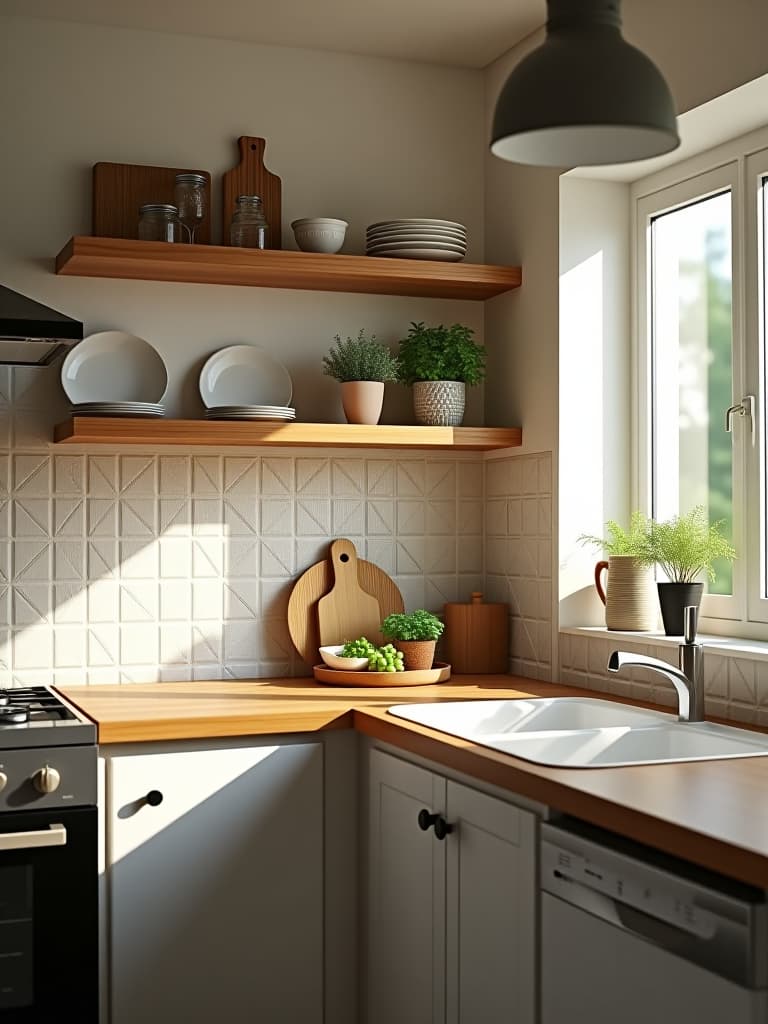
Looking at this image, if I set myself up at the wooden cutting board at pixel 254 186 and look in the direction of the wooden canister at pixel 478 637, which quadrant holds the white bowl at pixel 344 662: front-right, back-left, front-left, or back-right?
front-right

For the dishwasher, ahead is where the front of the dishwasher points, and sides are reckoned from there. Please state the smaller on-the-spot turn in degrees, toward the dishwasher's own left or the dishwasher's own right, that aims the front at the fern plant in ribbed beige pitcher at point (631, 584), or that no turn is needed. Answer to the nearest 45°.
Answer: approximately 135° to the dishwasher's own right

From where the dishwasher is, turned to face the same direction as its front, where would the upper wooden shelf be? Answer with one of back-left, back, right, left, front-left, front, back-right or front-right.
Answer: right

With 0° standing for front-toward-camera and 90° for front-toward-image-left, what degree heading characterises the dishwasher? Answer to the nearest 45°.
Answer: approximately 45°

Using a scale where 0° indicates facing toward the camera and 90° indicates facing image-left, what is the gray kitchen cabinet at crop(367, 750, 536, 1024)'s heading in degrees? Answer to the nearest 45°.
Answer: approximately 45°

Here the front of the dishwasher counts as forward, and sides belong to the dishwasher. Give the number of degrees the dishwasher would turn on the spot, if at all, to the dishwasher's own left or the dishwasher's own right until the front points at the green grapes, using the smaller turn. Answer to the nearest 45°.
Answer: approximately 90° to the dishwasher's own right

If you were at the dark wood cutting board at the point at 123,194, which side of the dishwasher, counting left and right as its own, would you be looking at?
right

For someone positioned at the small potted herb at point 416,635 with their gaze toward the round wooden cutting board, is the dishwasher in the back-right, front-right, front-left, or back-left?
back-left

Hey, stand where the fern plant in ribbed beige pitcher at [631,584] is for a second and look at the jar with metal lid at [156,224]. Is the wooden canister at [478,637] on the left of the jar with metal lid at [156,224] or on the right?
right

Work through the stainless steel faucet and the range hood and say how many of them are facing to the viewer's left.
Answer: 1

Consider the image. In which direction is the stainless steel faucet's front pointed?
to the viewer's left

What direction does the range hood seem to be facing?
toward the camera
